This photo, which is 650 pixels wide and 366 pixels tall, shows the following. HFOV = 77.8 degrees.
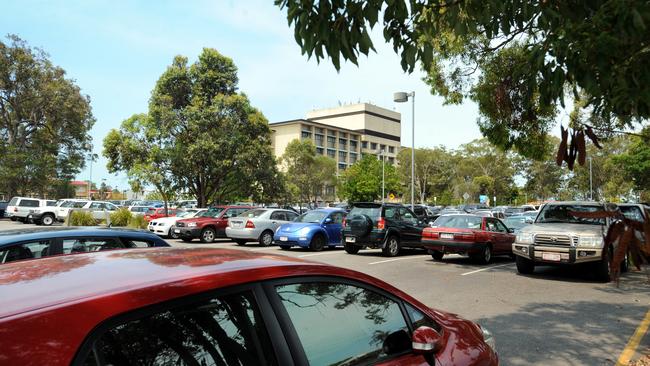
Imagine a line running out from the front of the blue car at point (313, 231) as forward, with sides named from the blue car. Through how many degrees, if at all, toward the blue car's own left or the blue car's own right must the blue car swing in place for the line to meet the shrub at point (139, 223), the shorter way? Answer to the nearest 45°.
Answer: approximately 90° to the blue car's own right

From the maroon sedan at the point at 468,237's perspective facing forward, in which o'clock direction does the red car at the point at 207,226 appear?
The red car is roughly at 8 o'clock from the maroon sedan.

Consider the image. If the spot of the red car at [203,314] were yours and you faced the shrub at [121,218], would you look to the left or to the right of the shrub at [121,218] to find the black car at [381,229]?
right

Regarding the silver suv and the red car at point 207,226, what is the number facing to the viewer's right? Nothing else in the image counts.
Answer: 0

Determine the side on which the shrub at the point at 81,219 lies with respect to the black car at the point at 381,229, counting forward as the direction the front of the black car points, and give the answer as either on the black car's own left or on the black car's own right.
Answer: on the black car's own left

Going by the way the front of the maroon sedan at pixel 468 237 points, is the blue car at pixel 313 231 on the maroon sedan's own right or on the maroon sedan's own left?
on the maroon sedan's own left

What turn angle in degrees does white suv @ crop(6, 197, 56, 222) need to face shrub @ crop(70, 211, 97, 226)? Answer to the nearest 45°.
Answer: approximately 135° to its right

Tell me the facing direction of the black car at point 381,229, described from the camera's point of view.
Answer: facing away from the viewer and to the right of the viewer

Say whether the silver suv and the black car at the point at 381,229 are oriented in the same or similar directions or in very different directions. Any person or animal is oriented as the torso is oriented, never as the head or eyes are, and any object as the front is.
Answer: very different directions

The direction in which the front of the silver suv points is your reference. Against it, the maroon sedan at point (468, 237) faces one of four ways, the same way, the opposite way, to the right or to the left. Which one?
the opposite way
